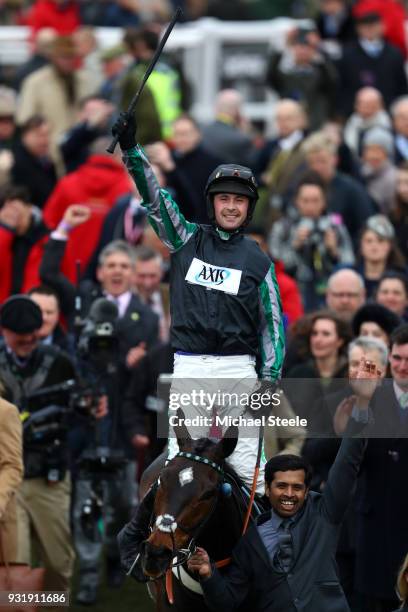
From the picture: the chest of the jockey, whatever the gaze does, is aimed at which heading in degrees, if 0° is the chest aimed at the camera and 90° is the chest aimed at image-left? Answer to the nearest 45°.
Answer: approximately 0°

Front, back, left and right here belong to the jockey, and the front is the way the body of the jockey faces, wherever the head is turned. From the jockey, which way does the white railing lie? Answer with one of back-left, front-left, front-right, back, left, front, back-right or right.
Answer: back
